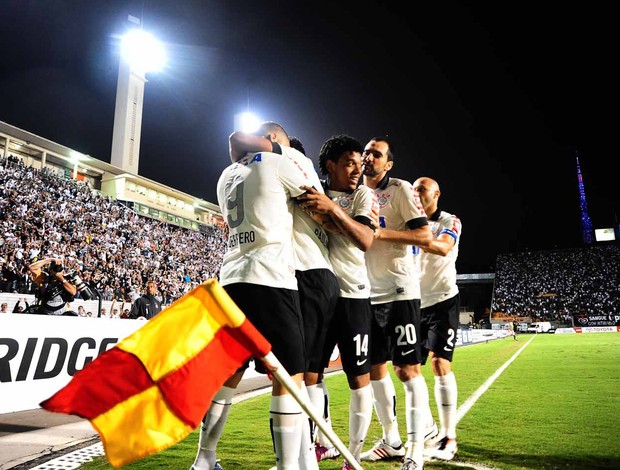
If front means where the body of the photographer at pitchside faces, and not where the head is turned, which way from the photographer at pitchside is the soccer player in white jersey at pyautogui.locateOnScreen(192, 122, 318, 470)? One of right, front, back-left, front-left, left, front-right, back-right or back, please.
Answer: front-right

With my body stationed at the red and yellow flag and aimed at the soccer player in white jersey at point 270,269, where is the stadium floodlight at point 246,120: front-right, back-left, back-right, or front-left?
front-left

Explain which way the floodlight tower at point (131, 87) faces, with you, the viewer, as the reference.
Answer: facing the viewer and to the right of the viewer

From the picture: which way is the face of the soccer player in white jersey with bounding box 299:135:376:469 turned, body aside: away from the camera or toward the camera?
toward the camera

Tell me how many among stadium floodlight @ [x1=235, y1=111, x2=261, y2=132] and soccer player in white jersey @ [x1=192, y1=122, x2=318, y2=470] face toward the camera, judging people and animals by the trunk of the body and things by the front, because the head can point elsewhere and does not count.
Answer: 1

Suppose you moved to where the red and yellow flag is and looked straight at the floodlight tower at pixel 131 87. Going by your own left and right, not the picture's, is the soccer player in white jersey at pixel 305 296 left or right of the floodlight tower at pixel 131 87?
right

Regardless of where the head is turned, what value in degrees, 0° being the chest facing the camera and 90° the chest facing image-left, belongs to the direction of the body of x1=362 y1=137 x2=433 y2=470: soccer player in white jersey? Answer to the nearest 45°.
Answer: approximately 45°

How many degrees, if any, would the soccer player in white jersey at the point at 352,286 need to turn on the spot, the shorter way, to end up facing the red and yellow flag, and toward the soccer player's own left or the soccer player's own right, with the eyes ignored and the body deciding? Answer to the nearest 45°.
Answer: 0° — they already face it

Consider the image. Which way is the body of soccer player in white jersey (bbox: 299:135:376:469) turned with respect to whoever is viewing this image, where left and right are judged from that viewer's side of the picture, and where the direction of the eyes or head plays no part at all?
facing the viewer and to the left of the viewer

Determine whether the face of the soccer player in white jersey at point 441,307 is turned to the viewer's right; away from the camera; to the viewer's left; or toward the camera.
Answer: to the viewer's left

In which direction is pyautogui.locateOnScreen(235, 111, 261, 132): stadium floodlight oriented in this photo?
toward the camera
